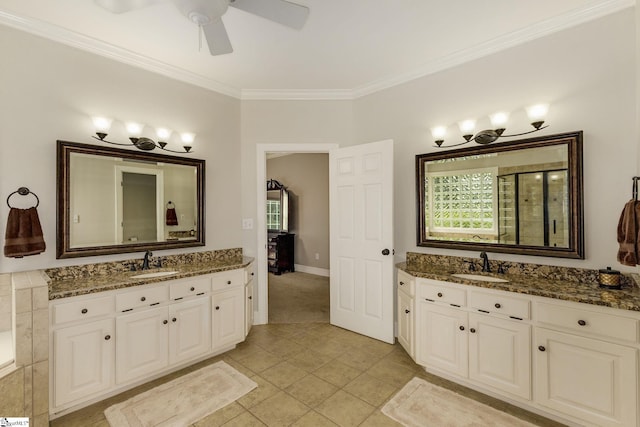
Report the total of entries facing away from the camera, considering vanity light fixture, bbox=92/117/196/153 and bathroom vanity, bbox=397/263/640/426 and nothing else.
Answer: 0

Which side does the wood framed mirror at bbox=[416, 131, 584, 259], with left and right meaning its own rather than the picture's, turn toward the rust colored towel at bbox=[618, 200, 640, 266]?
left

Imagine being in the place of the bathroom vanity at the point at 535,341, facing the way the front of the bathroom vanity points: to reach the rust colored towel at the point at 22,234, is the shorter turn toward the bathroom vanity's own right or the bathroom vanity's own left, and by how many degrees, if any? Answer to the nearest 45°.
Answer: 0° — it already faces it

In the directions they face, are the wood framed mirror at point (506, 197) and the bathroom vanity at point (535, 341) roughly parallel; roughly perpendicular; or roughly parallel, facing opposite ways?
roughly parallel

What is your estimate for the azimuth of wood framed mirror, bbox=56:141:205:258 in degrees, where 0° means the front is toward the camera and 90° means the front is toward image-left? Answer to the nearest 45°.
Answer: approximately 315°

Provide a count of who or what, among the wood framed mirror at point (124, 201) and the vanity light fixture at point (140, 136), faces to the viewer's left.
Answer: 0

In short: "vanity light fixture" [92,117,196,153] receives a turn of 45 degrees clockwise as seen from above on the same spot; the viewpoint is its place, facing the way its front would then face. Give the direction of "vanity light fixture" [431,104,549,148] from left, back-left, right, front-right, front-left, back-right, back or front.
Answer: front-left

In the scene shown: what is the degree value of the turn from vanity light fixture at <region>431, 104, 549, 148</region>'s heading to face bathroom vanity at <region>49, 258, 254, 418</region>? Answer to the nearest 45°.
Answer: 0° — it already faces it

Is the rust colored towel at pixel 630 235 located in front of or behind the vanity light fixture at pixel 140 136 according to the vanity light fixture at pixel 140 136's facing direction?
in front

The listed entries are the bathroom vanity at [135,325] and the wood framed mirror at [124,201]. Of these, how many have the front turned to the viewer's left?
0

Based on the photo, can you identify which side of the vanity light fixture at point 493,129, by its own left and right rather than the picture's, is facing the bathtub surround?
front

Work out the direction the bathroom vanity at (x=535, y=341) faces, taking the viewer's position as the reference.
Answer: facing the viewer and to the left of the viewer

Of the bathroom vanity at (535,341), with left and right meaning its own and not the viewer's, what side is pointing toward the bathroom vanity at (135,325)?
front

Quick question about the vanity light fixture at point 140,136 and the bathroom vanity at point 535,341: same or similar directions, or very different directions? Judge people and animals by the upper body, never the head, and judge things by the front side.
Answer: very different directions

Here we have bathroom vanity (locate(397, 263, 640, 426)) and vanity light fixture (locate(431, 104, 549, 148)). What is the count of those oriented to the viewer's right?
0
